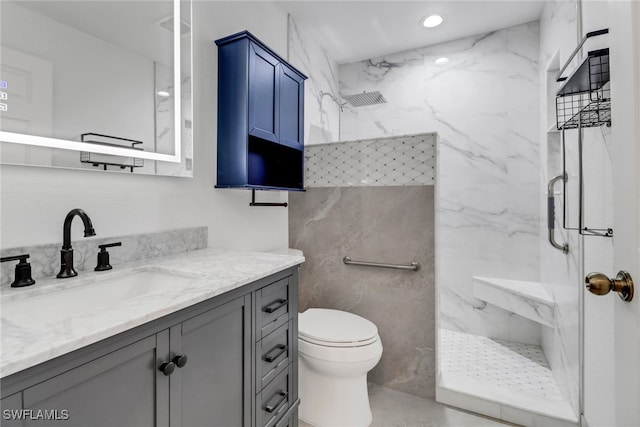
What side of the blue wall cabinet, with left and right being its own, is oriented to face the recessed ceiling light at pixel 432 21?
left

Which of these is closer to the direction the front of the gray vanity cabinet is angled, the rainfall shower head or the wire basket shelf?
the wire basket shelf

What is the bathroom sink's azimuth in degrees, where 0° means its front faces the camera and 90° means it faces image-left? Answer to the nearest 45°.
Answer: approximately 315°

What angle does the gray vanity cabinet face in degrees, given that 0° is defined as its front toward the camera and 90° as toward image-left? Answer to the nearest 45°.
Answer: approximately 315°

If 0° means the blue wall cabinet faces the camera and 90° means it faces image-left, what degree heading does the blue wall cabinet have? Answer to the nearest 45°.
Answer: approximately 315°

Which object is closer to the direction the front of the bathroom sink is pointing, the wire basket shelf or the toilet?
the wire basket shelf

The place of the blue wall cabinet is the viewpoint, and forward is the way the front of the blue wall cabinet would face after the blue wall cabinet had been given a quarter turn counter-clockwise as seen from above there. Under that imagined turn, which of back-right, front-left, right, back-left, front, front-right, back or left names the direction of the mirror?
back

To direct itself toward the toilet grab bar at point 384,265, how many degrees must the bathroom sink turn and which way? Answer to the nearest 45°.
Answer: approximately 45° to its left

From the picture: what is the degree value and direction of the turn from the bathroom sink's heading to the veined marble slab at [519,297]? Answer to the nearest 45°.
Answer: approximately 45° to its left
